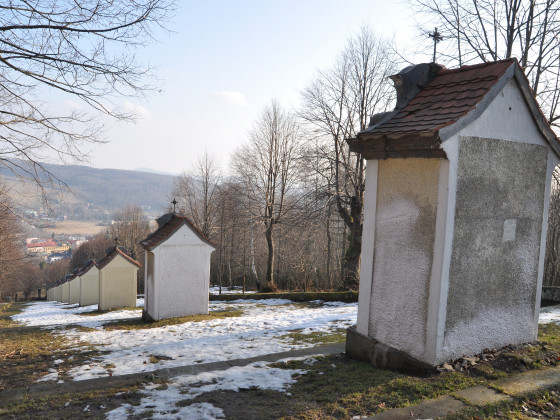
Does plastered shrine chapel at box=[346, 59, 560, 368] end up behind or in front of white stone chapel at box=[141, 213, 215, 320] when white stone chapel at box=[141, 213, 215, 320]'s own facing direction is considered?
behind

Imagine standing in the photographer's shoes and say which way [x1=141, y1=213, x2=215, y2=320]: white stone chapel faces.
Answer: facing away from the viewer
